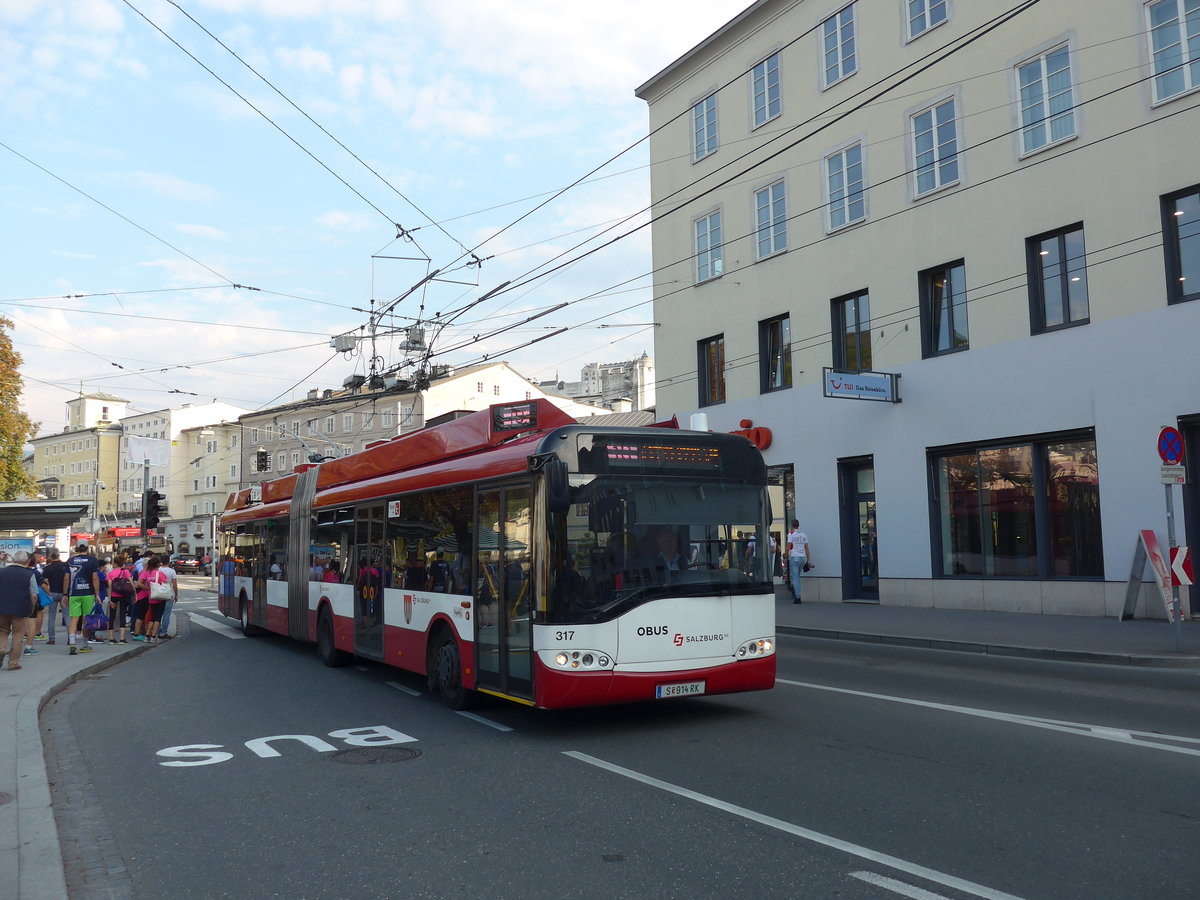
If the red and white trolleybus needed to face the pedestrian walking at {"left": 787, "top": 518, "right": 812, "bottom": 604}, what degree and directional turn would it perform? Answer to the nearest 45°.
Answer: approximately 90° to its left

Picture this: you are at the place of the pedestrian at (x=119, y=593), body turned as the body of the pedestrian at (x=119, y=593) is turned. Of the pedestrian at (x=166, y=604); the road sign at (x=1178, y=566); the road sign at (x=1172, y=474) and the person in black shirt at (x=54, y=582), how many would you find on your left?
1

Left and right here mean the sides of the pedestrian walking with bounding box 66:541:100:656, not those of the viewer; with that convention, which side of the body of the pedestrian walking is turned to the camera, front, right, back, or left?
back

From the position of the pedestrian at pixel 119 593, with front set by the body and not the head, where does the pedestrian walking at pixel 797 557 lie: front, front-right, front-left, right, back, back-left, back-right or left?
right

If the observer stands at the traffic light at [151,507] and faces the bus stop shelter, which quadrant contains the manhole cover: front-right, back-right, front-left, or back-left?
back-left

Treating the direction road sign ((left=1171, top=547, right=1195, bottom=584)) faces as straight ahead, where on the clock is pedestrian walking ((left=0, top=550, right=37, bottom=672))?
The pedestrian walking is roughly at 2 o'clock from the road sign.

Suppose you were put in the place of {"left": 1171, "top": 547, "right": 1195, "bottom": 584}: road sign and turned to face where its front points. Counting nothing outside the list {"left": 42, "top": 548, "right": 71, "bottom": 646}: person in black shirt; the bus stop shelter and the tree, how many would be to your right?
3

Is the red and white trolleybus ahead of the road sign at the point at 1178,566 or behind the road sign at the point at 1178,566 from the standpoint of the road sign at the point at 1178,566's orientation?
ahead

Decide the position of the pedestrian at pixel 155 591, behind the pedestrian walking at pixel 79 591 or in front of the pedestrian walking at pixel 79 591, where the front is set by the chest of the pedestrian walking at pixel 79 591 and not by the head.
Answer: in front

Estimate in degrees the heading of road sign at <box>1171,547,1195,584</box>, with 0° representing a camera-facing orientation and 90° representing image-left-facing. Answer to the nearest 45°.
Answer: approximately 0°

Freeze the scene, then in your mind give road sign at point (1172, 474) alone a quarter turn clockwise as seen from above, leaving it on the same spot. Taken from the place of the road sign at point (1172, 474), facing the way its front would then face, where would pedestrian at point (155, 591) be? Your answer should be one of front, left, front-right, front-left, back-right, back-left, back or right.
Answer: front

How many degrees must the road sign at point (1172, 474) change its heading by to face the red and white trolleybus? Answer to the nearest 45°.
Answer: approximately 45° to its right
